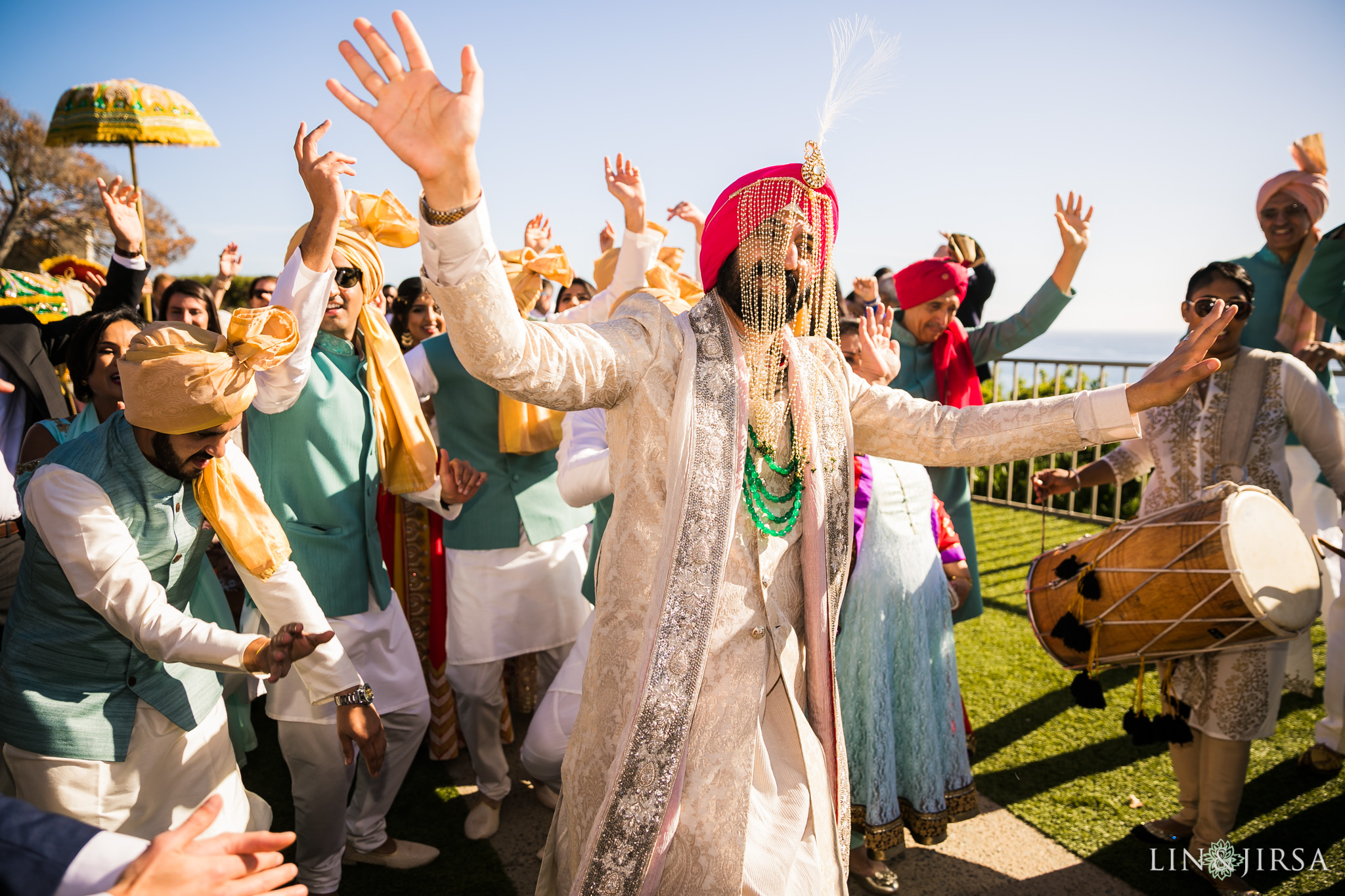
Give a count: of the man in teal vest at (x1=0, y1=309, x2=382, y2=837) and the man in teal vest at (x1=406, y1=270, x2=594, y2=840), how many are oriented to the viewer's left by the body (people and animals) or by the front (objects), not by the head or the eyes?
0

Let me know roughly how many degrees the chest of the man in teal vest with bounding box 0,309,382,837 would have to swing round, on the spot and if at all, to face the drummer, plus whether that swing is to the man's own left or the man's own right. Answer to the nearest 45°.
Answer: approximately 45° to the man's own left

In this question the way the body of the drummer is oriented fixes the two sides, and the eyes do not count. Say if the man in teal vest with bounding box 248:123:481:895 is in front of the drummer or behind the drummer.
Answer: in front

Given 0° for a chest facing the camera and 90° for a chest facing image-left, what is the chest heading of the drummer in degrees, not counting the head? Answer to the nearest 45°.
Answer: approximately 45°

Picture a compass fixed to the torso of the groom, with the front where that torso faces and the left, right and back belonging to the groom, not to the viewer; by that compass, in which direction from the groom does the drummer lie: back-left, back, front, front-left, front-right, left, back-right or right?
left

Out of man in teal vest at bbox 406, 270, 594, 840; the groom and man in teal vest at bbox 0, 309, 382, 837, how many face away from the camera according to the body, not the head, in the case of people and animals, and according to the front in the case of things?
0

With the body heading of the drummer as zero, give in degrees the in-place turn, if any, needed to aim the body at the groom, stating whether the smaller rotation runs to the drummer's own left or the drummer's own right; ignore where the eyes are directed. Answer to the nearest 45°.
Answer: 0° — they already face them

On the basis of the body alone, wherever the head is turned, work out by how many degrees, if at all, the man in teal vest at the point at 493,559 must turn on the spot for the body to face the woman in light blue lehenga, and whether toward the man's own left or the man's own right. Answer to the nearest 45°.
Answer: approximately 45° to the man's own left

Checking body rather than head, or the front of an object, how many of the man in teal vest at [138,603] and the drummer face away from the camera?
0

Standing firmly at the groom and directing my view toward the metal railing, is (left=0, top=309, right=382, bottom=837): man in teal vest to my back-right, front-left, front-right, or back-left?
back-left

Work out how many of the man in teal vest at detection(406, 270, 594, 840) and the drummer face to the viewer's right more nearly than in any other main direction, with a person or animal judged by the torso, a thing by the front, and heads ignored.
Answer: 0

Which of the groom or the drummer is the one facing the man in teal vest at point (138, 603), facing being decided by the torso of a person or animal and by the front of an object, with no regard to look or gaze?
the drummer

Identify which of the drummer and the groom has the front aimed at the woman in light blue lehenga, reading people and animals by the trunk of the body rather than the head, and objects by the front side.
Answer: the drummer

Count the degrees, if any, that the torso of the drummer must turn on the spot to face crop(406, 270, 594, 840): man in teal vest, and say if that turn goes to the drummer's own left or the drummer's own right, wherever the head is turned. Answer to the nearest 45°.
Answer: approximately 45° to the drummer's own right

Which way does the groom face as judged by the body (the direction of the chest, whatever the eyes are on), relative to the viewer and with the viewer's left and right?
facing the viewer and to the right of the viewer

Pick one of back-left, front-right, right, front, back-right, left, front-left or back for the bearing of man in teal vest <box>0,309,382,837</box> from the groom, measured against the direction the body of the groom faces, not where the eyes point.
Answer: back-right
